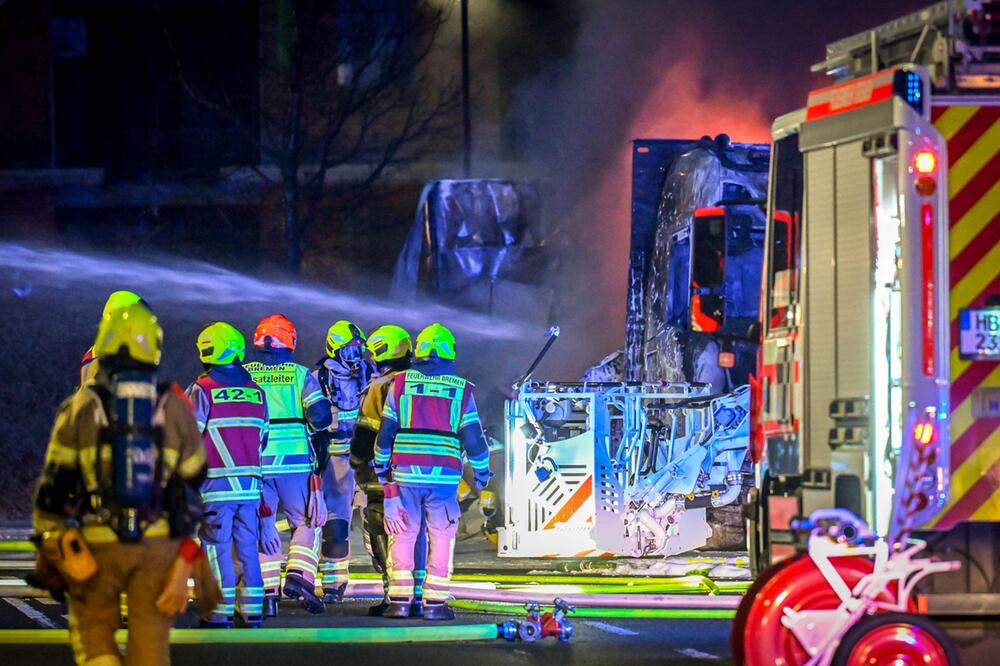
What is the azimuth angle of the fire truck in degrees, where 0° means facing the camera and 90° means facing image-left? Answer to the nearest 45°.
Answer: approximately 135°

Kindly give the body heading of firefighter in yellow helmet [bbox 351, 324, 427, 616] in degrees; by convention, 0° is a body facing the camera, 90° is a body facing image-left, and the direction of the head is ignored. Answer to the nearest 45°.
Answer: approximately 135°

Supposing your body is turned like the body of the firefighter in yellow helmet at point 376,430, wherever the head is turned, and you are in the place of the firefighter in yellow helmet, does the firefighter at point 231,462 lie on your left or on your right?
on your left

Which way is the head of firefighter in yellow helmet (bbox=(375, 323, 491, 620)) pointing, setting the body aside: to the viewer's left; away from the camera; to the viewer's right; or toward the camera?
away from the camera

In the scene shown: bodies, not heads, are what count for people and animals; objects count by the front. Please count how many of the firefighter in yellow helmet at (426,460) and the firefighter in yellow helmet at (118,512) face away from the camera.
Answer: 2

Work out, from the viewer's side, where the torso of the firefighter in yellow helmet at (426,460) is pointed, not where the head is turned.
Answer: away from the camera

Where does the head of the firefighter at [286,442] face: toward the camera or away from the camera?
away from the camera

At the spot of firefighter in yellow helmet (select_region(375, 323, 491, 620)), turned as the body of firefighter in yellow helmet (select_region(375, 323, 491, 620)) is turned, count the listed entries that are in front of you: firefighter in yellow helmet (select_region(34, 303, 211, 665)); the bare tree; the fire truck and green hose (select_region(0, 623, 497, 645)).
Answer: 1

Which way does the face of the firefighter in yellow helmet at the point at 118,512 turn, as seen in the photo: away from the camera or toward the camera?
away from the camera

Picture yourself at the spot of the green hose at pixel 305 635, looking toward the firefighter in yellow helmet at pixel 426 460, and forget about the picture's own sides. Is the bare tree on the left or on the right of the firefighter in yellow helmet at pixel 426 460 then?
left

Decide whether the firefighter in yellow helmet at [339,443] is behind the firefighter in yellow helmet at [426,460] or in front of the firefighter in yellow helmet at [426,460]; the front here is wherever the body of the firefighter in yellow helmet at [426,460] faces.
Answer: in front

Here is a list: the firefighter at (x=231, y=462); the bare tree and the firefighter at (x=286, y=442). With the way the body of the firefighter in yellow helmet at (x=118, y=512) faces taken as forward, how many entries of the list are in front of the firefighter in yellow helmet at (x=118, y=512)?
3

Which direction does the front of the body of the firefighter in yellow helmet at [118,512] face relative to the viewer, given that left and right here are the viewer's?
facing away from the viewer

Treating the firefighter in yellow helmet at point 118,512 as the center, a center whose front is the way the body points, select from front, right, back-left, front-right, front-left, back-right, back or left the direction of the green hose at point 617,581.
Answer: front-right
